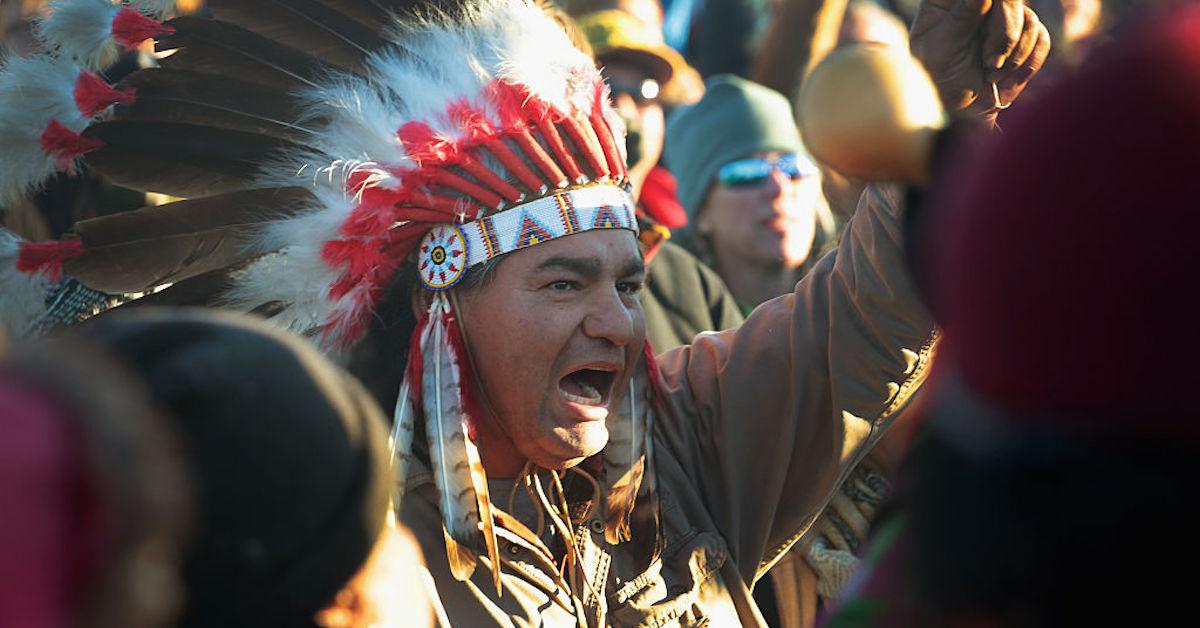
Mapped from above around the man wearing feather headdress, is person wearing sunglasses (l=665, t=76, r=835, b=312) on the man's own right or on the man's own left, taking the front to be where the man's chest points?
on the man's own left

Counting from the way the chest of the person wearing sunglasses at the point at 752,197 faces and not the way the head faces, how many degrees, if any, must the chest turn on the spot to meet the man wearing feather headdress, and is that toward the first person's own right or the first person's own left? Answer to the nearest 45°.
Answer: approximately 45° to the first person's own right

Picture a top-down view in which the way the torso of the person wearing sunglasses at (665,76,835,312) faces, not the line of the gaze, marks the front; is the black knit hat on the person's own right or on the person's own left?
on the person's own right

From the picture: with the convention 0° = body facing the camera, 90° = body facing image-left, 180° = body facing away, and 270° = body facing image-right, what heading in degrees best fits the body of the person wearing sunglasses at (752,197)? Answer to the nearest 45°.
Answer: approximately 315°

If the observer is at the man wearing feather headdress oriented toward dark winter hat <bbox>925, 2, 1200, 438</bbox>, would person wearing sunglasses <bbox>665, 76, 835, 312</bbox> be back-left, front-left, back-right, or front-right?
back-left

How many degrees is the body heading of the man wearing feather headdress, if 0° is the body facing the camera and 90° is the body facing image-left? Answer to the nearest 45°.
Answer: approximately 315°
